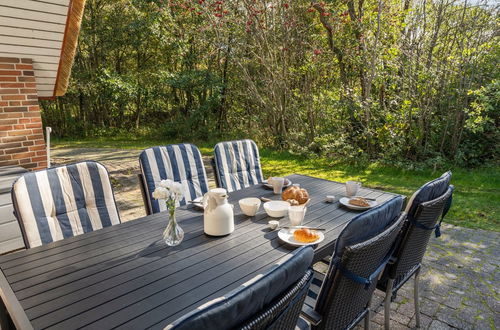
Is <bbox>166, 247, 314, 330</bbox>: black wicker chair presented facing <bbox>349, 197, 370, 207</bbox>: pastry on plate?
no

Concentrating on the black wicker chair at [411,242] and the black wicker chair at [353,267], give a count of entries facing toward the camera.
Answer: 0

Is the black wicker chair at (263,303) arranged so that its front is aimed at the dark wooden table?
yes

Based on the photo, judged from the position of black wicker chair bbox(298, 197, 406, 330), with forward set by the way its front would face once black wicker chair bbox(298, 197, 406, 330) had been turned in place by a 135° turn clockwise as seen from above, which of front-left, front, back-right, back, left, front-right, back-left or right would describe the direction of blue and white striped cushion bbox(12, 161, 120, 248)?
back

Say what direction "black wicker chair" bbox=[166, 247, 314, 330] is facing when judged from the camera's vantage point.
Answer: facing away from the viewer and to the left of the viewer

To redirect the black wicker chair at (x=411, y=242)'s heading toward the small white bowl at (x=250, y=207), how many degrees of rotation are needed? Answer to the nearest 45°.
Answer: approximately 45° to its left

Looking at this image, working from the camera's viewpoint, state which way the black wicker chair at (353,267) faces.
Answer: facing away from the viewer and to the left of the viewer

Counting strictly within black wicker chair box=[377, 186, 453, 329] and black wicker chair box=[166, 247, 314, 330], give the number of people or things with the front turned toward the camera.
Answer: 0

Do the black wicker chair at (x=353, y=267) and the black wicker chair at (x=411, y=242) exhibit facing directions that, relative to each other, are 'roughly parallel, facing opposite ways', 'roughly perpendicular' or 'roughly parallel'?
roughly parallel

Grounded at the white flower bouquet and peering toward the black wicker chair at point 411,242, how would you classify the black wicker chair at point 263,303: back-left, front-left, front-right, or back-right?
front-right

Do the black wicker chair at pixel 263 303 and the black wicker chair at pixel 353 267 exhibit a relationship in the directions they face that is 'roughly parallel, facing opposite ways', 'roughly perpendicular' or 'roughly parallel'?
roughly parallel

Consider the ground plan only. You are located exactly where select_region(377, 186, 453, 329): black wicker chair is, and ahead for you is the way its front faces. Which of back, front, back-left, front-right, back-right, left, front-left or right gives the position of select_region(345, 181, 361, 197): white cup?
front

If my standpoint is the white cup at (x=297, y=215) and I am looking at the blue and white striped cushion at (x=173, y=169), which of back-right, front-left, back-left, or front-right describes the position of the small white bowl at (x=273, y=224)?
front-left

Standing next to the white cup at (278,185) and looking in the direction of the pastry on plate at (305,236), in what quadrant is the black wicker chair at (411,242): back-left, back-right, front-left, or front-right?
front-left

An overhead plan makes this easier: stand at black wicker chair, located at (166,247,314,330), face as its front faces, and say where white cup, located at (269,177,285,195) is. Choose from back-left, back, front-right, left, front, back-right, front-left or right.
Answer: front-right

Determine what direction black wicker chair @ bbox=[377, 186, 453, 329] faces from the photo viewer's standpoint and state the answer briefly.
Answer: facing away from the viewer and to the left of the viewer
